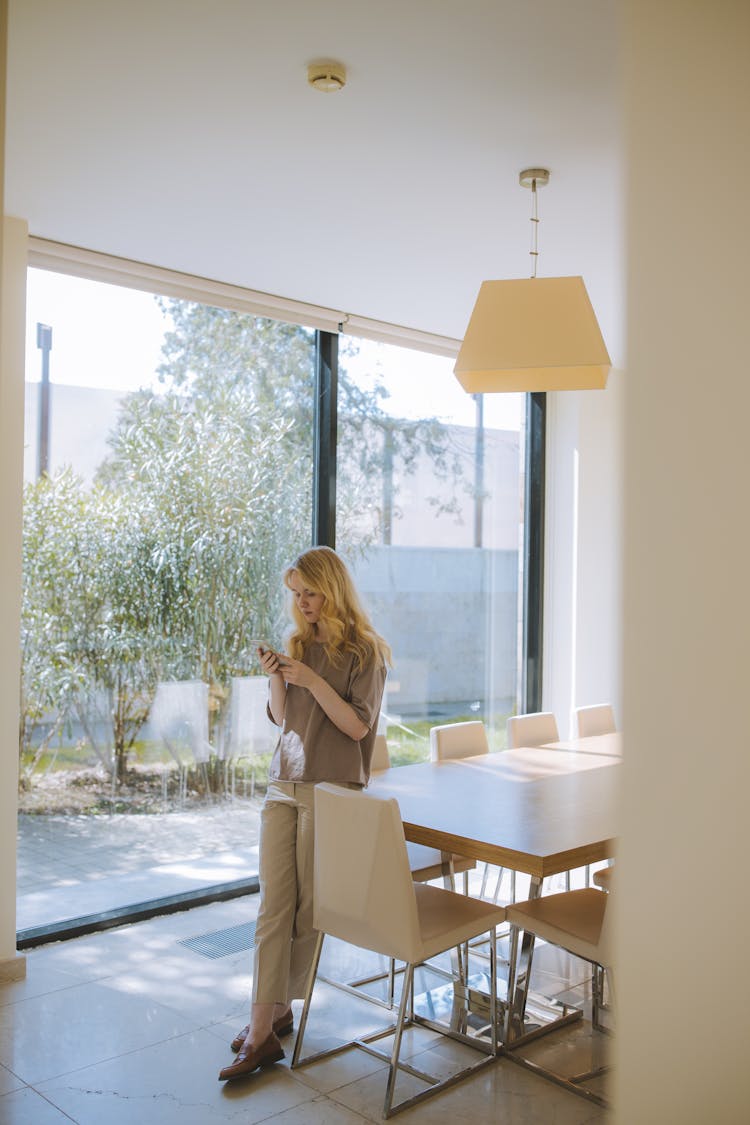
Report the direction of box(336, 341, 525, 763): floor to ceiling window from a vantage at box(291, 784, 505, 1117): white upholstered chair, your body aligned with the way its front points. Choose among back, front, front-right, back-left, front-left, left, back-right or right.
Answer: front-left

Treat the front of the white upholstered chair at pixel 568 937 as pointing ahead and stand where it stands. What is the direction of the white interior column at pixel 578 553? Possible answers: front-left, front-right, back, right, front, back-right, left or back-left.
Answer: front-right

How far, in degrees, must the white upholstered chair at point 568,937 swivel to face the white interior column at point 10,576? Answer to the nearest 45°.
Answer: approximately 45° to its left

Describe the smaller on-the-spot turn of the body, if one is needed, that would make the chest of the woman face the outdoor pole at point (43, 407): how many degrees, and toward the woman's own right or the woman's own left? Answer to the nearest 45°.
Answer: approximately 90° to the woman's own right

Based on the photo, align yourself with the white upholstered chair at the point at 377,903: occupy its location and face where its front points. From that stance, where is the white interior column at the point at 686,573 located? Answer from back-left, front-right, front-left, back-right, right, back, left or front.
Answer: back-right

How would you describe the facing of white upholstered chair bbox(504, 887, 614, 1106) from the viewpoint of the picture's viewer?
facing away from the viewer and to the left of the viewer

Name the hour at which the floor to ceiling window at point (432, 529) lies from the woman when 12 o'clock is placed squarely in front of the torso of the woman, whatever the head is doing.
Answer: The floor to ceiling window is roughly at 5 o'clock from the woman.

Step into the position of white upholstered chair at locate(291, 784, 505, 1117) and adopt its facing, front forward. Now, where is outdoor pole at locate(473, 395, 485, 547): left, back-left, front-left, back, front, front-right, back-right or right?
front-left

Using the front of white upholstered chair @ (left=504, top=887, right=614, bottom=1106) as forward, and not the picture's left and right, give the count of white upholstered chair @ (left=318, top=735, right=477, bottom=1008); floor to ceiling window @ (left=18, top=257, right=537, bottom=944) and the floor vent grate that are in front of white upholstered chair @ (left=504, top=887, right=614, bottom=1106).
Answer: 3

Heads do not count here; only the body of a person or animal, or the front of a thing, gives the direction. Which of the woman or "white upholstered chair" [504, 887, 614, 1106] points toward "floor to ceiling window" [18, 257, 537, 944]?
the white upholstered chair

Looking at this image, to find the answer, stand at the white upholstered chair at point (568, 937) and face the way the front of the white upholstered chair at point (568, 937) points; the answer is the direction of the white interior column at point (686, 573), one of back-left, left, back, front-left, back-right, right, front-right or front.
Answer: back-left
